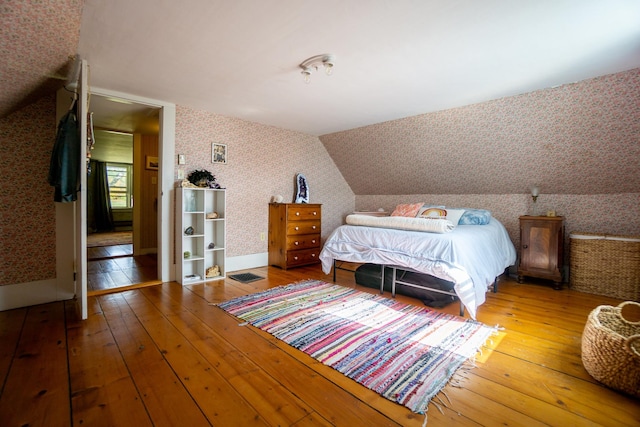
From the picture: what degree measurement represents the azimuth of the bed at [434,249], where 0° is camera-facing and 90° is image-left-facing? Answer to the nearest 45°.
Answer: approximately 45°

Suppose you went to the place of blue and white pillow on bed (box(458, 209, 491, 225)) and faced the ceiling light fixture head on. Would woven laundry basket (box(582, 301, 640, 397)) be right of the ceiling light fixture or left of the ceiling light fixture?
left

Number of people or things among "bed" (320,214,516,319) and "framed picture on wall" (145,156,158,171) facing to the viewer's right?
0

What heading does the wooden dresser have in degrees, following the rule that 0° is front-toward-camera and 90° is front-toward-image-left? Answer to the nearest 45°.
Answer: approximately 315°

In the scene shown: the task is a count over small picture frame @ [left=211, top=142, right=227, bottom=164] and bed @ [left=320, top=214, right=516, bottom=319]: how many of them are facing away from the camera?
0

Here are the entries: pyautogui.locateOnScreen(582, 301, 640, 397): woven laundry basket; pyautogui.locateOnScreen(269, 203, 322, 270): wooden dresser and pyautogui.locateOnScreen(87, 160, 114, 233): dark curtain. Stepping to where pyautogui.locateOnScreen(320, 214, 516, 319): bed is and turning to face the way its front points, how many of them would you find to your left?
1

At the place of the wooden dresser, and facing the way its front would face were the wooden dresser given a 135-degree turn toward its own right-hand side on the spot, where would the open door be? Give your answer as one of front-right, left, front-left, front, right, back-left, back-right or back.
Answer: front-left

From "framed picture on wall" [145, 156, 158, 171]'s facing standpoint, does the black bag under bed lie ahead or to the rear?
ahead

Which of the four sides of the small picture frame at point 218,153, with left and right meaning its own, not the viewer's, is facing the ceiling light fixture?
front

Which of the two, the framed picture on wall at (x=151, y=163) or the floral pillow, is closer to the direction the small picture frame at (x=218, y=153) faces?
the floral pillow
